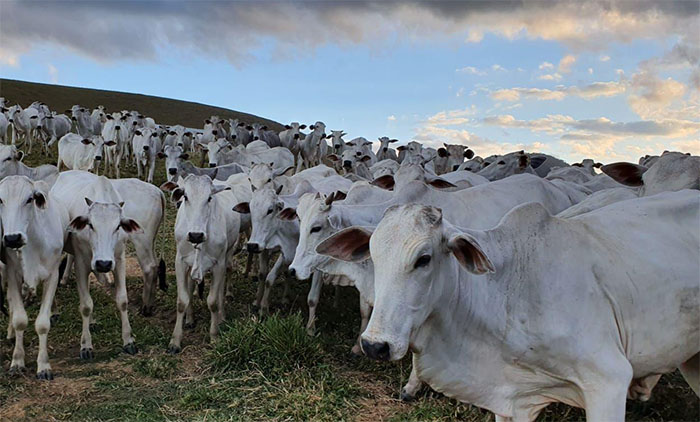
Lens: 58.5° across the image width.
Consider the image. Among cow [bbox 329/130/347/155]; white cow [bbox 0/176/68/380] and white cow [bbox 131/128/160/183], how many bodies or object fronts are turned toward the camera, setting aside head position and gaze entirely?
3

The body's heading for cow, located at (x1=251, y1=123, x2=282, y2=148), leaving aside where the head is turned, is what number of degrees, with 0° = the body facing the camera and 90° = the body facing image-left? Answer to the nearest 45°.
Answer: approximately 45°

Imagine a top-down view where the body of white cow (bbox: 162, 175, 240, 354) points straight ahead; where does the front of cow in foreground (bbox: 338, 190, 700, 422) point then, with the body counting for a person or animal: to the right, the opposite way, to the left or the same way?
to the right

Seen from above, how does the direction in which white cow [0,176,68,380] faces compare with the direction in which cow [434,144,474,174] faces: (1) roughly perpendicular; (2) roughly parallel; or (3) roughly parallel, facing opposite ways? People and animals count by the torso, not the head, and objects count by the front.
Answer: roughly parallel

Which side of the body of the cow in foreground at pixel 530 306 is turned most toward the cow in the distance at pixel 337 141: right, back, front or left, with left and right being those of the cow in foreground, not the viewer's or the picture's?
right

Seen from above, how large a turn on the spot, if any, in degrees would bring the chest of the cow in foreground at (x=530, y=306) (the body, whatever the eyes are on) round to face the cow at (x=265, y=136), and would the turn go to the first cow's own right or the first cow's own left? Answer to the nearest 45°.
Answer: approximately 90° to the first cow's own right

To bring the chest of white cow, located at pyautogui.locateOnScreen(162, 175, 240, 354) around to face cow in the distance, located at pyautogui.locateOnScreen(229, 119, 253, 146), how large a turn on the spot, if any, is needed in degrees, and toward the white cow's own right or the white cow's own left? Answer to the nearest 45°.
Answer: approximately 180°

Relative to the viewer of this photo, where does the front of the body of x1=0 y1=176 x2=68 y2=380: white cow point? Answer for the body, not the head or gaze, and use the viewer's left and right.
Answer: facing the viewer

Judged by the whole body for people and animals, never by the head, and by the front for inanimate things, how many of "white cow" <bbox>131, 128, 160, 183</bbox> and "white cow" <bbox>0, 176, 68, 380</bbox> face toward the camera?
2

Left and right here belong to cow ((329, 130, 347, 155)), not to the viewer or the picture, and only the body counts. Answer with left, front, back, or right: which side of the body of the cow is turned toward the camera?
front
